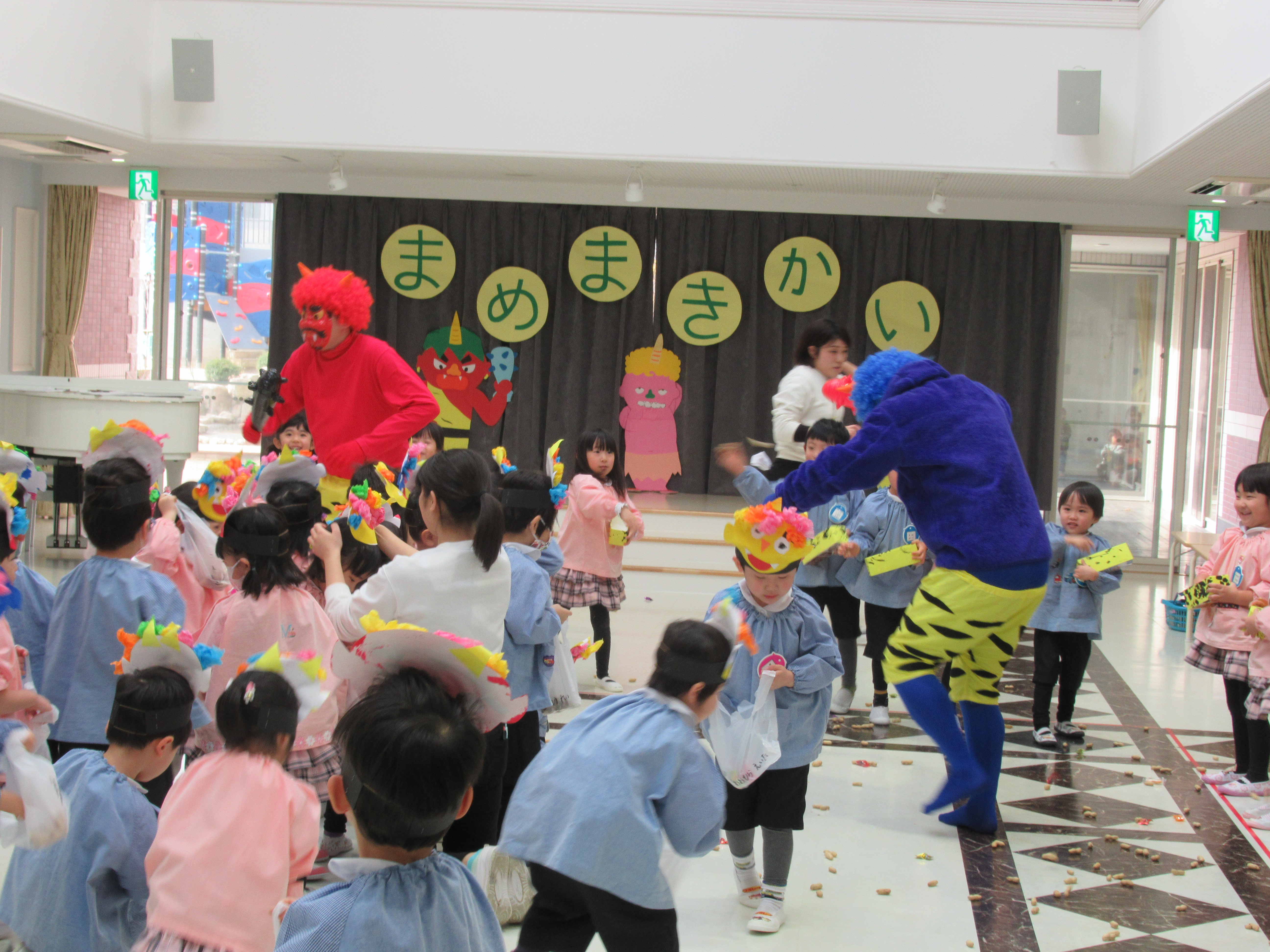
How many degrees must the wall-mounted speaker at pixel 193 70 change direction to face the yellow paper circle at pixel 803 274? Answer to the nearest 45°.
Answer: approximately 90° to its left

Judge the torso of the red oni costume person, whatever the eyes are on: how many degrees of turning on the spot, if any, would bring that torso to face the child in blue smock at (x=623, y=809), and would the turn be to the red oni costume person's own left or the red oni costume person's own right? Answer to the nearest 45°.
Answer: approximately 45° to the red oni costume person's own left

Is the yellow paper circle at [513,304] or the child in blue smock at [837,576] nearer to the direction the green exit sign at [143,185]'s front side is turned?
the child in blue smock

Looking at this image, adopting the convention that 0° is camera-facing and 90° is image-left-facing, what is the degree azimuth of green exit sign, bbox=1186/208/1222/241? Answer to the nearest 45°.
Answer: approximately 0°

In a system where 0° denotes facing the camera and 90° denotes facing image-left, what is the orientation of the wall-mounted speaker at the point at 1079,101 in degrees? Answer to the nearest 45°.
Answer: approximately 0°

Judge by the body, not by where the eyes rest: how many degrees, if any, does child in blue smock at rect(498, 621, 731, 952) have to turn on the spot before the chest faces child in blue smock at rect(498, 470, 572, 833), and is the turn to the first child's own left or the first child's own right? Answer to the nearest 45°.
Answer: approximately 45° to the first child's own left

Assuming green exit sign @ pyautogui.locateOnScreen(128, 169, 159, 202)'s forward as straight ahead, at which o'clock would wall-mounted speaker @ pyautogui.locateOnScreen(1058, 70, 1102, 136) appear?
The wall-mounted speaker is roughly at 10 o'clock from the green exit sign.

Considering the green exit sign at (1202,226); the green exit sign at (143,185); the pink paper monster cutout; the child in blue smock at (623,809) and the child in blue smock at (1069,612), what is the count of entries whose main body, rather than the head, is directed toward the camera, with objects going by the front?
4

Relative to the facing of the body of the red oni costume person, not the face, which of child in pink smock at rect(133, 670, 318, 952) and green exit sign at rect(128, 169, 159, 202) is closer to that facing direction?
the child in pink smock
